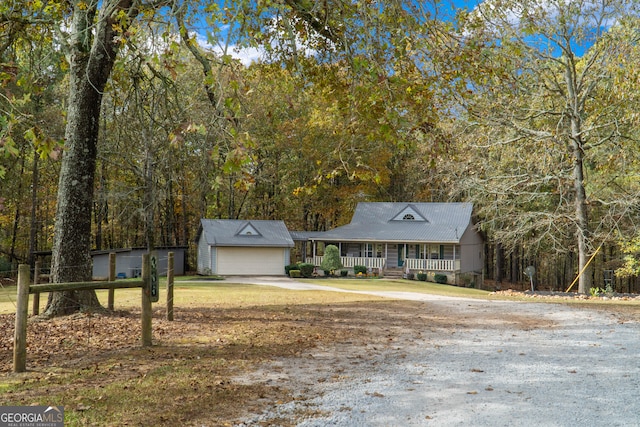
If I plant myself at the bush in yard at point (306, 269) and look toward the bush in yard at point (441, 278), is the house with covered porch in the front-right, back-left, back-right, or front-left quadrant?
front-left

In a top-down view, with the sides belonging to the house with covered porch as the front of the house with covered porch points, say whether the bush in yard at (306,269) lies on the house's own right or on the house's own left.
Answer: on the house's own right

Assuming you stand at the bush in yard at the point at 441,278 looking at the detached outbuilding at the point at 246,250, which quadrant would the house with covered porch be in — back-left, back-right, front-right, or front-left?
front-right

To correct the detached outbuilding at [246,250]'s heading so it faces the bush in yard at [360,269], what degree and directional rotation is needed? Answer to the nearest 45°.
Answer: approximately 90° to its left

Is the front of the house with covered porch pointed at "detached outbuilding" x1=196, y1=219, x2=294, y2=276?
no

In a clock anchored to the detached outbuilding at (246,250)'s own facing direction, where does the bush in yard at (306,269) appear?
The bush in yard is roughly at 10 o'clock from the detached outbuilding.

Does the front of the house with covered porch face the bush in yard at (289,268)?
no

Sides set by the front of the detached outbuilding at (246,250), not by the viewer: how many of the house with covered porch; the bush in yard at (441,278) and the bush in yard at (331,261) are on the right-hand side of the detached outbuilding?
0

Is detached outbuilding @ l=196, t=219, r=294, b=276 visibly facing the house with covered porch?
no

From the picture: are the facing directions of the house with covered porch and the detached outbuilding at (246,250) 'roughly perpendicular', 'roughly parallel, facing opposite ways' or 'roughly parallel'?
roughly parallel

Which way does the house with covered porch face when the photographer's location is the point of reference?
facing the viewer

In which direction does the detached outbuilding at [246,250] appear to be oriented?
toward the camera

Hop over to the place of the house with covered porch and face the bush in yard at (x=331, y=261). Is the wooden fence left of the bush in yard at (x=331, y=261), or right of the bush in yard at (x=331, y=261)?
left

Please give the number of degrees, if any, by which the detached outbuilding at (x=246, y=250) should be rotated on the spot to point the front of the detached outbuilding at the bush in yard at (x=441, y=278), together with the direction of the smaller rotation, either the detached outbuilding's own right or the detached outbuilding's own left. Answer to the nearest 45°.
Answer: approximately 90° to the detached outbuilding's own left

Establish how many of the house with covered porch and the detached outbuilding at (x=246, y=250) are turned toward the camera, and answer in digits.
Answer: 2

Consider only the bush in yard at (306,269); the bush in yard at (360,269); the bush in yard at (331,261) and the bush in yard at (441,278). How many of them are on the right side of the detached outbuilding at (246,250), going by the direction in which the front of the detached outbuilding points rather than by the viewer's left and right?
0

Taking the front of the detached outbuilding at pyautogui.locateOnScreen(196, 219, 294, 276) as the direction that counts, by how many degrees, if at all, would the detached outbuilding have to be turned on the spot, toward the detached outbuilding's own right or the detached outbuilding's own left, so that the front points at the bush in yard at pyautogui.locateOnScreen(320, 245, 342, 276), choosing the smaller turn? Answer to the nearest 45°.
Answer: approximately 90° to the detached outbuilding's own left
